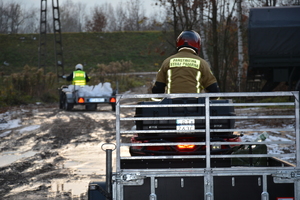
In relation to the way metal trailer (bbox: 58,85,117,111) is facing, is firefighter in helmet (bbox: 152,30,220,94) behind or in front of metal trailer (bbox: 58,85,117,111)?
behind

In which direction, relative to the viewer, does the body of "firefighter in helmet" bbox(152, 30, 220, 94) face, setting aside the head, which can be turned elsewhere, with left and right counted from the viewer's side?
facing away from the viewer

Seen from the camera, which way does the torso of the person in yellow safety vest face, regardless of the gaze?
away from the camera

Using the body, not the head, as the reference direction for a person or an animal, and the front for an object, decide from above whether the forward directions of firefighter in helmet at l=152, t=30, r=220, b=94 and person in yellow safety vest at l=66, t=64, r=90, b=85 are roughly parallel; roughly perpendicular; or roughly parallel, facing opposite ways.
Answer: roughly parallel

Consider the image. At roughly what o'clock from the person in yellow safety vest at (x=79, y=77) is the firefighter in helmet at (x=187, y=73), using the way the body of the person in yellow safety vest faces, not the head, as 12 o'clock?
The firefighter in helmet is roughly at 6 o'clock from the person in yellow safety vest.

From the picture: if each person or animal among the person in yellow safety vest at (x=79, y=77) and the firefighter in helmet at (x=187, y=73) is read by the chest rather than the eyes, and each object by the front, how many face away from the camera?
2

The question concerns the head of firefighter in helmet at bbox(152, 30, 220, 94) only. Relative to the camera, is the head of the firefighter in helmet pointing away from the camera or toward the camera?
away from the camera

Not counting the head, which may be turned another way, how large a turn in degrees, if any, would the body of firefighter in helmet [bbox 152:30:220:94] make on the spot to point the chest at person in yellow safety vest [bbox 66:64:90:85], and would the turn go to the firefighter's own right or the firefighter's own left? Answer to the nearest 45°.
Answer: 0° — they already face them
